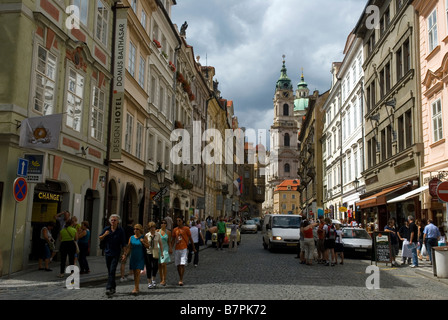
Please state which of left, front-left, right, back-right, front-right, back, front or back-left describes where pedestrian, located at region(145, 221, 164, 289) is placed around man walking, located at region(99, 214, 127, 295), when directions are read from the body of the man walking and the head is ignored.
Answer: back-left

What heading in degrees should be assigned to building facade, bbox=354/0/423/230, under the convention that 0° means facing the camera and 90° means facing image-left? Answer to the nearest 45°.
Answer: approximately 45°

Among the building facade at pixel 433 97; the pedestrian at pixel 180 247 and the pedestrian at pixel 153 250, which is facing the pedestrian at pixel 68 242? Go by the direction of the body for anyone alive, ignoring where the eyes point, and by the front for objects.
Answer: the building facade
